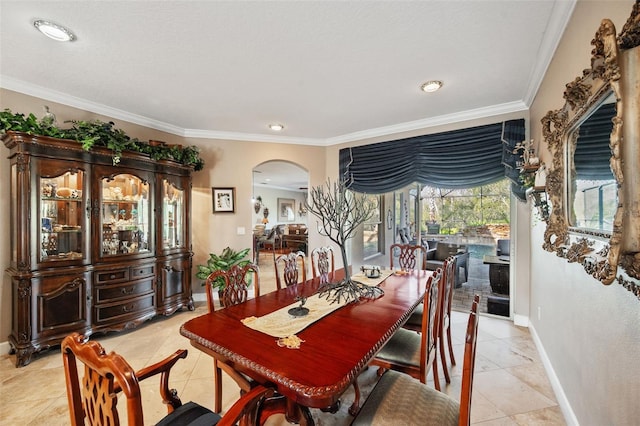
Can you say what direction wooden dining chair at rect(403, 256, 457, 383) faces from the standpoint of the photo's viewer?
facing to the left of the viewer

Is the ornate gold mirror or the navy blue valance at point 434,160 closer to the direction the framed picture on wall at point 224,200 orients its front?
the ornate gold mirror

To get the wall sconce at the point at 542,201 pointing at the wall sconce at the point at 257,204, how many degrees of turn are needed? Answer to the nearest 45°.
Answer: approximately 45° to its right

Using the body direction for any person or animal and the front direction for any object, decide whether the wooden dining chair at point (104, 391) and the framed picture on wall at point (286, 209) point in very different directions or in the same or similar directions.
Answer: very different directions

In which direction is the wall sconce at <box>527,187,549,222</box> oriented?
to the viewer's left

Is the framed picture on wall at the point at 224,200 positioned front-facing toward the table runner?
yes

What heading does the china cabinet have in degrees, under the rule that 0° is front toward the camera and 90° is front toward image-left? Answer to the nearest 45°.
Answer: approximately 315°
